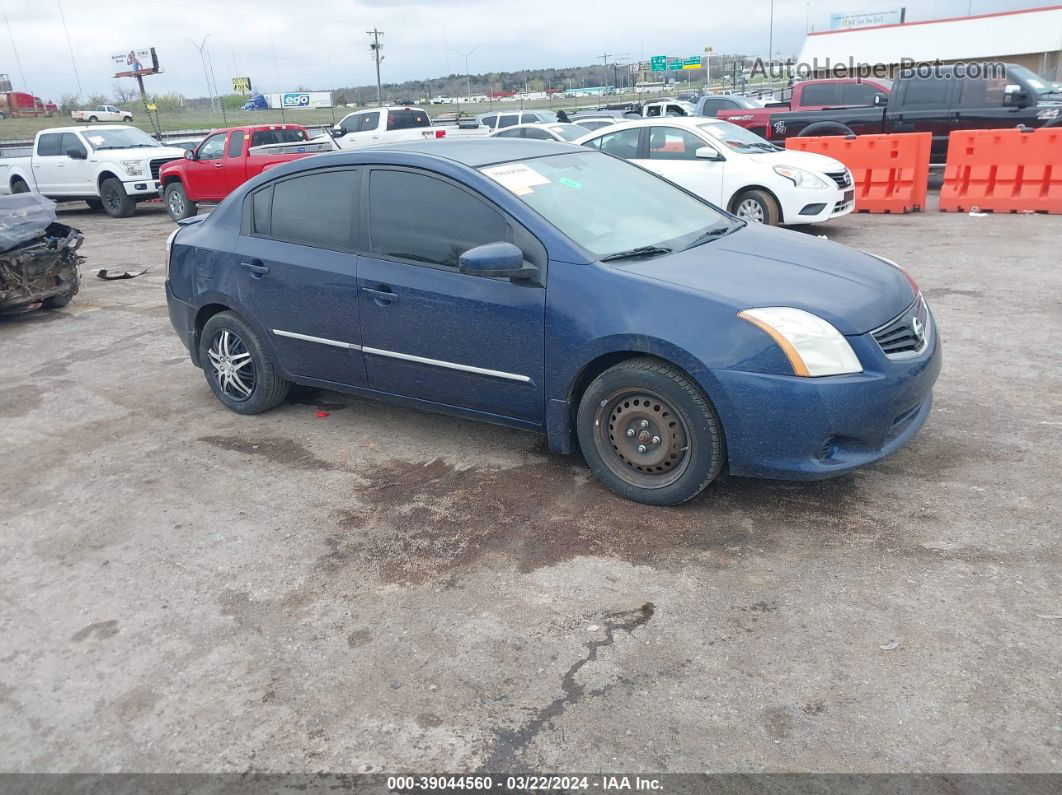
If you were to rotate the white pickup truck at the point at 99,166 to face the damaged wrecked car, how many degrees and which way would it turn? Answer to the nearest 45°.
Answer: approximately 45° to its right

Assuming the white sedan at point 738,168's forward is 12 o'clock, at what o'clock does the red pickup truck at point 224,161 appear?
The red pickup truck is roughly at 5 o'clock from the white sedan.

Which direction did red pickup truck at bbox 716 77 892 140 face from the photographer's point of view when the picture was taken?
facing to the right of the viewer

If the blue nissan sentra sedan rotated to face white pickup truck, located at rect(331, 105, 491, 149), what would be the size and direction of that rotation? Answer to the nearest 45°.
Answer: approximately 135° to its left

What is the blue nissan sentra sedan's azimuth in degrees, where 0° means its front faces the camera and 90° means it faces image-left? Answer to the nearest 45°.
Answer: approximately 315°

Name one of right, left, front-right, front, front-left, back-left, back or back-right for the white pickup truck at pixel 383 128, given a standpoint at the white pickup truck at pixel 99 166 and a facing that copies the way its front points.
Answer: front-left
